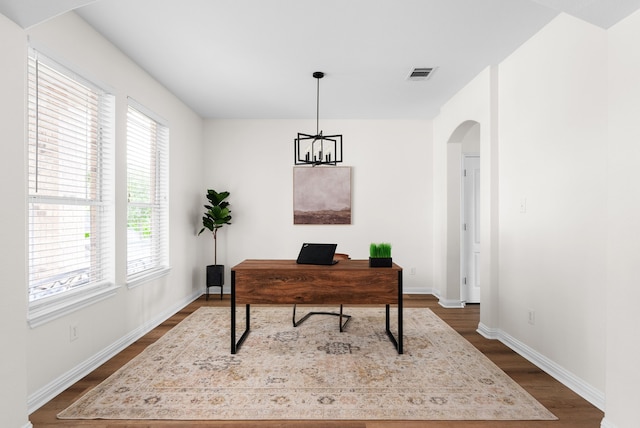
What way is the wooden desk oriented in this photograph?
away from the camera

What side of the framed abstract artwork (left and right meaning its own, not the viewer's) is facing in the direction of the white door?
left

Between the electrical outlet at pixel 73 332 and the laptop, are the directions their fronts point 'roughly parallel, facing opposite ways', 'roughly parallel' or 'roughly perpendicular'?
roughly perpendicular

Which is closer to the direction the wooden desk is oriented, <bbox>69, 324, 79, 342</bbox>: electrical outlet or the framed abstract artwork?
the framed abstract artwork

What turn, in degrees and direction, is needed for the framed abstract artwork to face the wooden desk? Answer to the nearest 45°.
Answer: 0° — it already faces it

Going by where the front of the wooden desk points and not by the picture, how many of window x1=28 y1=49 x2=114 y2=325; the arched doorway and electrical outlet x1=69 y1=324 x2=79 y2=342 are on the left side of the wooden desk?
2

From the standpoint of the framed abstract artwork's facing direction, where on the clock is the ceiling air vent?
The ceiling air vent is roughly at 11 o'clock from the framed abstract artwork.

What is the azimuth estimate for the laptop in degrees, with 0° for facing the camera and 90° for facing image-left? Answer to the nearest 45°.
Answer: approximately 180°

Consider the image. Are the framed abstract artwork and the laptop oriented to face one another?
yes

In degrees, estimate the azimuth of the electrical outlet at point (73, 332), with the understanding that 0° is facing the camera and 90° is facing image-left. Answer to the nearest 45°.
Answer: approximately 315°

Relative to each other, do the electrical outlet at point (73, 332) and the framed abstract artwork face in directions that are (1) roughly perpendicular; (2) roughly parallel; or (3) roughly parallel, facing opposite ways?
roughly perpendicular

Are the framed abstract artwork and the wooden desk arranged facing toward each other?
yes

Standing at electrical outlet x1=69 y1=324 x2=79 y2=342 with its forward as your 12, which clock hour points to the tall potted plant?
The tall potted plant is roughly at 9 o'clock from the electrical outlet.
